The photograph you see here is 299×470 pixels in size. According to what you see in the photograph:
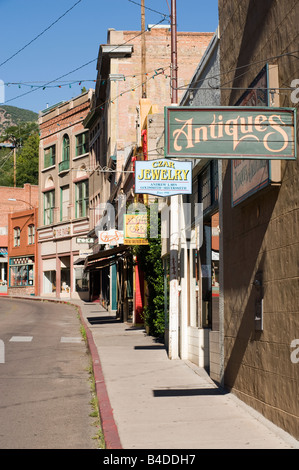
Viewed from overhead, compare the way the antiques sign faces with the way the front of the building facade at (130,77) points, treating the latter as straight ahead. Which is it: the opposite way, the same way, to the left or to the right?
to the left

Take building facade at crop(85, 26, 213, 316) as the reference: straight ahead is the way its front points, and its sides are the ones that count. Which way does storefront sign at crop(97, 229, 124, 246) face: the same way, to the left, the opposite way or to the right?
to the left

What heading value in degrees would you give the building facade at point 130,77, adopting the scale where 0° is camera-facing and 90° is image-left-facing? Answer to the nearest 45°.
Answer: approximately 90°

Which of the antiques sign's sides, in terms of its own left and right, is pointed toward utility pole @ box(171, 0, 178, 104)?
back

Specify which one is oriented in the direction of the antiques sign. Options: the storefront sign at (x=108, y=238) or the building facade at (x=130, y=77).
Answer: the storefront sign

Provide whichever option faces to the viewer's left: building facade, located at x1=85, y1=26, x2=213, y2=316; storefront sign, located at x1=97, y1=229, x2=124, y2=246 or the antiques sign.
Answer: the building facade
